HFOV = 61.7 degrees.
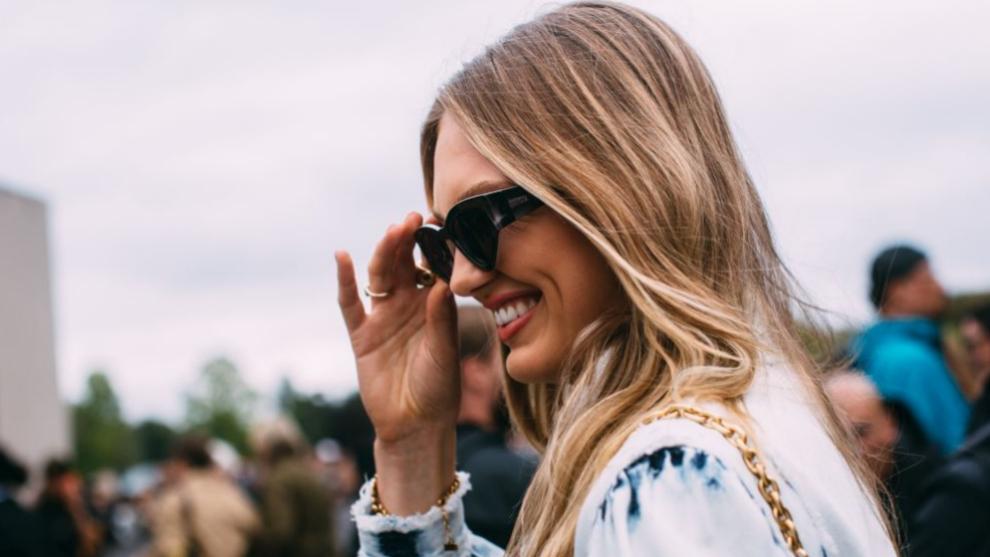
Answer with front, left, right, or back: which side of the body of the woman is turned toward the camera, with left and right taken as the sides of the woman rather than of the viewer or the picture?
left

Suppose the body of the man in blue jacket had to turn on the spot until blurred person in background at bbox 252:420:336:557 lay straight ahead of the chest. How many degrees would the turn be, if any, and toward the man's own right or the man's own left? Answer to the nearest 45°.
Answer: approximately 180°

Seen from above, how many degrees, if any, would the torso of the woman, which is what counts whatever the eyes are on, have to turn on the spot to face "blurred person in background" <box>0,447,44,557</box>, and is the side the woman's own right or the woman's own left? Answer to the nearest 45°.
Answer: approximately 45° to the woman's own right

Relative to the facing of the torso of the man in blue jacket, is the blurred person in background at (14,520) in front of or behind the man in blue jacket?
behind

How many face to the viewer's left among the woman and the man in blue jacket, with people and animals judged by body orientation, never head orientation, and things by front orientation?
1

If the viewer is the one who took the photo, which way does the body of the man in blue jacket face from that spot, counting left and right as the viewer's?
facing to the right of the viewer

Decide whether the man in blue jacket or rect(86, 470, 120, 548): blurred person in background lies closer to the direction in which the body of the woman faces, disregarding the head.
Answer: the blurred person in background

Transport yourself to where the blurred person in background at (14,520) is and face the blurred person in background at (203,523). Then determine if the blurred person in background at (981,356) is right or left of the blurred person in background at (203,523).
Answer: right

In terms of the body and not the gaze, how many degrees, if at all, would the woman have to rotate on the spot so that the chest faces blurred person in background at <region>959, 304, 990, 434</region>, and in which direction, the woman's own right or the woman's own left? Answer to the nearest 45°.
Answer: approximately 135° to the woman's own right

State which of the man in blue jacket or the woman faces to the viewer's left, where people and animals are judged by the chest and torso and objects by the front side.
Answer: the woman

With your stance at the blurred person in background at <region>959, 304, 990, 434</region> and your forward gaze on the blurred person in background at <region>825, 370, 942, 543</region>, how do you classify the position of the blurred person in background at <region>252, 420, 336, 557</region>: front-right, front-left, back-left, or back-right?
front-right

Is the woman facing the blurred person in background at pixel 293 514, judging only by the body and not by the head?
no

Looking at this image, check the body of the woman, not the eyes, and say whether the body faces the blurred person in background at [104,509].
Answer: no

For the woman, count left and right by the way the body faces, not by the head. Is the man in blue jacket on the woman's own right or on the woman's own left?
on the woman's own right

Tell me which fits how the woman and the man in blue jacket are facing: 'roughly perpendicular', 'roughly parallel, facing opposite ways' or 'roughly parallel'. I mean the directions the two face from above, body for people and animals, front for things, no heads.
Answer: roughly parallel, facing opposite ways
